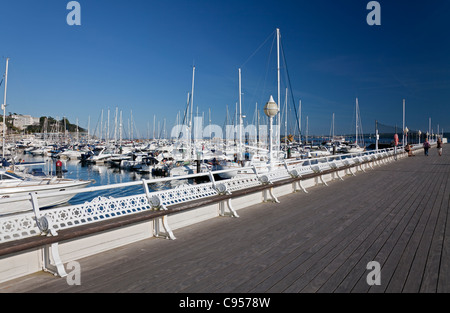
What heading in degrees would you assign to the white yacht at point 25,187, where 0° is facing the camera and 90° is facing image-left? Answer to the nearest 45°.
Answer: approximately 270°
